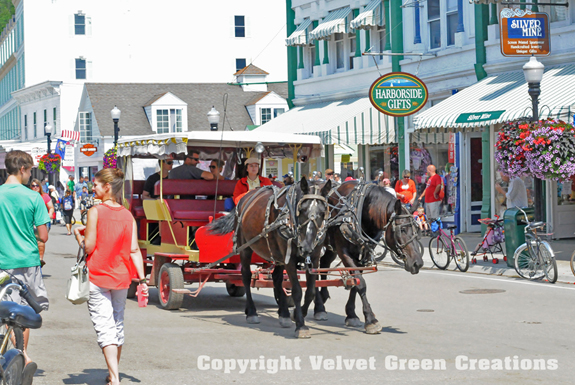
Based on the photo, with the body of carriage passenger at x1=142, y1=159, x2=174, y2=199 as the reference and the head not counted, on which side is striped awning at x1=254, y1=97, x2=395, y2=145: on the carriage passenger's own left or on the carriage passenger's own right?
on the carriage passenger's own left

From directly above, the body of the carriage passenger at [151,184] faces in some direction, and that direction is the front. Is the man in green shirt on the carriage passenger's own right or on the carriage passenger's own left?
on the carriage passenger's own right

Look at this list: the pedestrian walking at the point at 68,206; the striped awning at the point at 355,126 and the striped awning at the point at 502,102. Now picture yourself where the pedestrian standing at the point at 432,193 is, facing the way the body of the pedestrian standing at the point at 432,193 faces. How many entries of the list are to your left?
1

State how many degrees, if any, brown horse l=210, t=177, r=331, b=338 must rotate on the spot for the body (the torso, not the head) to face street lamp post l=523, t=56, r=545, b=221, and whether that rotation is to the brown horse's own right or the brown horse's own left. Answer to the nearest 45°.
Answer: approximately 90° to the brown horse's own left

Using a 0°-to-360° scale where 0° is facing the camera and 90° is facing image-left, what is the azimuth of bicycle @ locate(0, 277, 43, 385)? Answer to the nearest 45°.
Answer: approximately 135°
